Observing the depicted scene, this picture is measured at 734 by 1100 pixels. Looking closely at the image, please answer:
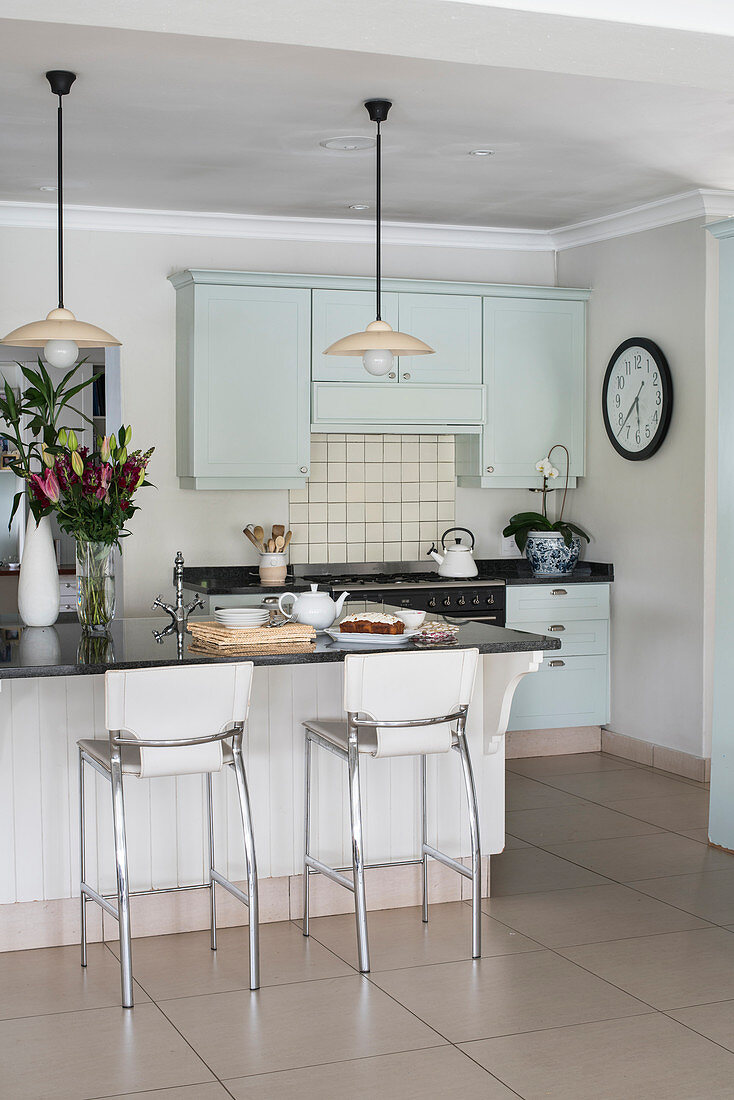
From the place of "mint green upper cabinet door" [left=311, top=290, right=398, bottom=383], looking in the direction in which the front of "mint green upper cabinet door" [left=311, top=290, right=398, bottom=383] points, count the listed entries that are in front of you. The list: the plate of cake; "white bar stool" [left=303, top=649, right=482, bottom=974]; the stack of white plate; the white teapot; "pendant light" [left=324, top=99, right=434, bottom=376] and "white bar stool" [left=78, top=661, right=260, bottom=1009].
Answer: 6

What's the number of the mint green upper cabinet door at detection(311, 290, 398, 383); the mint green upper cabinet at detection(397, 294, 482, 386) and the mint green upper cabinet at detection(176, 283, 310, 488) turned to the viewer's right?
0

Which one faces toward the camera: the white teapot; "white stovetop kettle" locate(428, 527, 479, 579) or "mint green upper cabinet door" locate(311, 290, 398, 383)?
the mint green upper cabinet door

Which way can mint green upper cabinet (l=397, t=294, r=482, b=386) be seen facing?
toward the camera

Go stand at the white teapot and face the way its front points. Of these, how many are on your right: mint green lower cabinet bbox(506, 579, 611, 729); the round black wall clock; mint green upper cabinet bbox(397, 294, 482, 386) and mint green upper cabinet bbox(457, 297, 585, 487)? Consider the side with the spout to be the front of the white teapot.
0

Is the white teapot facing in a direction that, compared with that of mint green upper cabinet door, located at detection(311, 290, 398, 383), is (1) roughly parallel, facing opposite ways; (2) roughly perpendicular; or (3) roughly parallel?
roughly perpendicular

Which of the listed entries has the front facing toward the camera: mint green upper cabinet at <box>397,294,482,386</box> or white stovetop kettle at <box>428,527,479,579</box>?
the mint green upper cabinet

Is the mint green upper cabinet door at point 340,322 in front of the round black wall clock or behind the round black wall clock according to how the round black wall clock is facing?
in front

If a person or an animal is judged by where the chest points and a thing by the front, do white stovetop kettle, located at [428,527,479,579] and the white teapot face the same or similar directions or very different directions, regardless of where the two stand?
very different directions

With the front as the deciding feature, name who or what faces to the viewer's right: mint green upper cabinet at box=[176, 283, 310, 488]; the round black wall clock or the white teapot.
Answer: the white teapot

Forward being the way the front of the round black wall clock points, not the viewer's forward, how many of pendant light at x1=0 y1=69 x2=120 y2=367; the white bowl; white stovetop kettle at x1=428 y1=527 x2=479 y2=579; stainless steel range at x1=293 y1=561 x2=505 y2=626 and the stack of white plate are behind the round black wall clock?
0

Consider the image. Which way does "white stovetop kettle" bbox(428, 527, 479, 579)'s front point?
to the viewer's left

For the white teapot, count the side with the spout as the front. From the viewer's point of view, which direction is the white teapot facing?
to the viewer's right

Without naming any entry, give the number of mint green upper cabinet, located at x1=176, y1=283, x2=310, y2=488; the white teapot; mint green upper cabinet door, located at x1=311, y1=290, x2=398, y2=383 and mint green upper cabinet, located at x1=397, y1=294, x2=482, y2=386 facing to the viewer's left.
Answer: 0

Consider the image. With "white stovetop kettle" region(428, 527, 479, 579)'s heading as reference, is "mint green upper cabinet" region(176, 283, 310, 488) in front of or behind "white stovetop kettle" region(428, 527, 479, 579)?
in front

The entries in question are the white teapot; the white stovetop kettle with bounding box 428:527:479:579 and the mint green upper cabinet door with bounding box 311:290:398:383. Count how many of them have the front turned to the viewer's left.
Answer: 1

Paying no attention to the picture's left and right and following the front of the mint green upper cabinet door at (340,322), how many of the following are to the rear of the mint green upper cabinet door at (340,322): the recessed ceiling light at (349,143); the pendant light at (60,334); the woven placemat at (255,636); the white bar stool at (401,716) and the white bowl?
0

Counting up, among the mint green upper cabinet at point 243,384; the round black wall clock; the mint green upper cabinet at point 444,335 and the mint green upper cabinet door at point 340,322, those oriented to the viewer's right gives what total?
0

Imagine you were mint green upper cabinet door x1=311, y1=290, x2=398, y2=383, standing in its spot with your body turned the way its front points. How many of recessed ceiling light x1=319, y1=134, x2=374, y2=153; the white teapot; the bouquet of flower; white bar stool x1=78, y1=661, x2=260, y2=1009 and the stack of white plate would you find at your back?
0

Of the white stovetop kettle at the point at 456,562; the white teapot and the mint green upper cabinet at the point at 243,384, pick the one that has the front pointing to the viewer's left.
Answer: the white stovetop kettle

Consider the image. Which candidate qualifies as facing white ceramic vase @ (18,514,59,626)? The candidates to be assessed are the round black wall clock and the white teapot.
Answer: the round black wall clock
